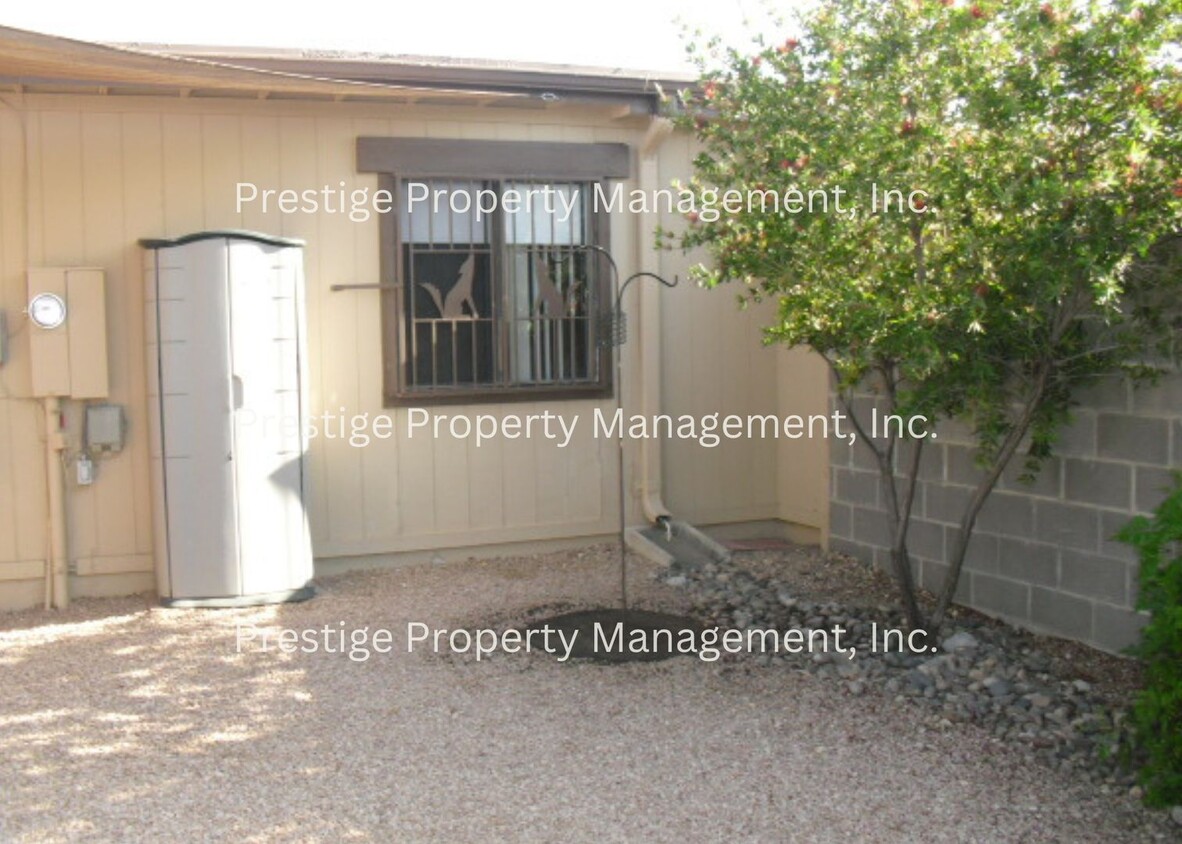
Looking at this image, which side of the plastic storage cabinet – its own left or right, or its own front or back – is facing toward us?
front

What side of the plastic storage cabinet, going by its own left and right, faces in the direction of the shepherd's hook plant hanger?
left

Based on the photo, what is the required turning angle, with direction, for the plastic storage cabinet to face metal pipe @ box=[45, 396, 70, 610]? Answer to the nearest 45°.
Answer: approximately 135° to its right

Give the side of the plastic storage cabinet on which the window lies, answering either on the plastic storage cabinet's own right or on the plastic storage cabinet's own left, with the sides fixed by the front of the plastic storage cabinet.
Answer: on the plastic storage cabinet's own left

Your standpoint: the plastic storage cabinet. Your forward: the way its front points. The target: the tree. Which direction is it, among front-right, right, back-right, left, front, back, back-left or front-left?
front-left

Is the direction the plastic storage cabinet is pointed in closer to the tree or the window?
the tree
